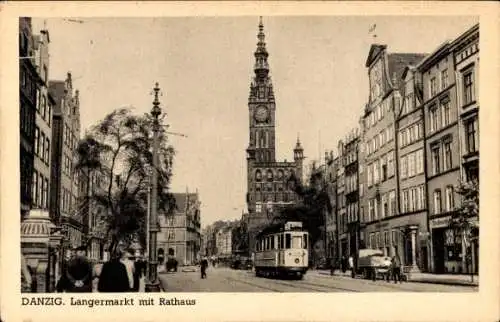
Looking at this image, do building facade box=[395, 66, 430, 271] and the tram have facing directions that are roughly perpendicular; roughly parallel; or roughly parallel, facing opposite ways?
roughly perpendicular

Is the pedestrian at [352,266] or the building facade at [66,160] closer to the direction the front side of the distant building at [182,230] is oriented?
the pedestrian

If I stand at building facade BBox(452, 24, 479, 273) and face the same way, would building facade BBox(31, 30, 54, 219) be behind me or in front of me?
in front

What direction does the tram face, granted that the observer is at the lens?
facing the viewer and to the right of the viewer

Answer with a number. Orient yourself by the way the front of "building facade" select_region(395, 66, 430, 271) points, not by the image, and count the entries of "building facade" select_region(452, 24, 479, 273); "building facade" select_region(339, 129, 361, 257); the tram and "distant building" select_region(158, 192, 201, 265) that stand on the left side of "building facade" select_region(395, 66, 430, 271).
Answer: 1

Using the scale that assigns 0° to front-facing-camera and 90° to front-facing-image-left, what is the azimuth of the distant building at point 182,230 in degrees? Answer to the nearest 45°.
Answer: approximately 315°

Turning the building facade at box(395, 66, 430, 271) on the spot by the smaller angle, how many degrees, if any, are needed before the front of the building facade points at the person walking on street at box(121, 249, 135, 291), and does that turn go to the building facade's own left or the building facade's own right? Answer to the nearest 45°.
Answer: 0° — it already faces them

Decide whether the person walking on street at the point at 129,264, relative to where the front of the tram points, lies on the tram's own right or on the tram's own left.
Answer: on the tram's own right

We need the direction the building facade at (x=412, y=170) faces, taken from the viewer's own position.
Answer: facing the viewer and to the left of the viewer

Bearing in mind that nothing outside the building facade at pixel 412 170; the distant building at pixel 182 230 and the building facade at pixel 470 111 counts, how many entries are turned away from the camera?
0

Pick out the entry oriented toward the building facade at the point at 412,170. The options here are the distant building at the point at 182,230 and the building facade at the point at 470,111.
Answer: the distant building

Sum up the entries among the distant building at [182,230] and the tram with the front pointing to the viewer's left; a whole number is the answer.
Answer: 0
